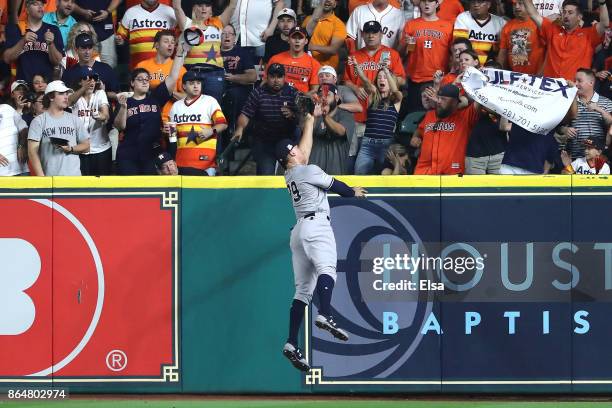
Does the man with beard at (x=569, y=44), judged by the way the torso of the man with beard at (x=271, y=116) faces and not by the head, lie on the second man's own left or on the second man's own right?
on the second man's own left

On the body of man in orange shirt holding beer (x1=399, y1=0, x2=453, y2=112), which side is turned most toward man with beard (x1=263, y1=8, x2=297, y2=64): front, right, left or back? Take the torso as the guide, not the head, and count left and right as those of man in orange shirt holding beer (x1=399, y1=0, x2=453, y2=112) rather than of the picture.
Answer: right

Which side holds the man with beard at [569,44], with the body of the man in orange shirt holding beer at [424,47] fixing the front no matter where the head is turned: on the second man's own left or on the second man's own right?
on the second man's own left

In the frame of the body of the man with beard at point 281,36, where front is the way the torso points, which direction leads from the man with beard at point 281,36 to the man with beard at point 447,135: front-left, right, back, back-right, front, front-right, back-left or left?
front-left

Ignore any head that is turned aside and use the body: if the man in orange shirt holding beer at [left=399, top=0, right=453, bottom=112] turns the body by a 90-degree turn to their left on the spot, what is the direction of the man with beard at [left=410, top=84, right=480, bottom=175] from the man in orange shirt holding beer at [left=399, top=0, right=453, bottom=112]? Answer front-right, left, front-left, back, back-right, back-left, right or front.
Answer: right

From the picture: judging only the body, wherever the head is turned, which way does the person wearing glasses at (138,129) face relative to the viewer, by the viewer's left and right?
facing the viewer

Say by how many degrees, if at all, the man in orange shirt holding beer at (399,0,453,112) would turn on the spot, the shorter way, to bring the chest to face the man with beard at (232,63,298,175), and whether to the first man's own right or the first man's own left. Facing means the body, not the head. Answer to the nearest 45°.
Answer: approximately 45° to the first man's own right

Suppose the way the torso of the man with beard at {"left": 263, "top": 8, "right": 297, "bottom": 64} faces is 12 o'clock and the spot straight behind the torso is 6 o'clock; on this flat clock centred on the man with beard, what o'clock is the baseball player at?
The baseball player is roughly at 12 o'clock from the man with beard.

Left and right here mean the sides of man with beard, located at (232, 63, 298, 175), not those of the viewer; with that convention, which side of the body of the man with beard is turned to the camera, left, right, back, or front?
front

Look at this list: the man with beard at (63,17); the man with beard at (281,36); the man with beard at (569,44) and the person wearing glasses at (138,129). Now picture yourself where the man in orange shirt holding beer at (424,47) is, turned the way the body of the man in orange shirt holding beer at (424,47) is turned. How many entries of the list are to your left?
1

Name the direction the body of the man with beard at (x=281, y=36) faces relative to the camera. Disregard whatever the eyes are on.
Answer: toward the camera

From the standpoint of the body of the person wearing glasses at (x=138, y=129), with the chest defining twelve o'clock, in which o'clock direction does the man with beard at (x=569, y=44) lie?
The man with beard is roughly at 9 o'clock from the person wearing glasses.
